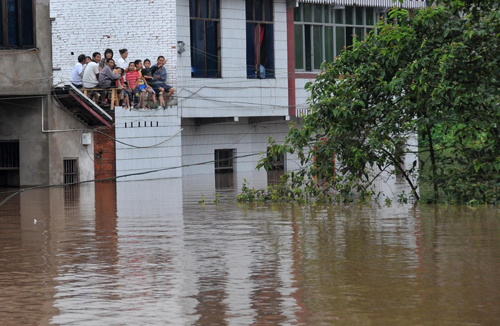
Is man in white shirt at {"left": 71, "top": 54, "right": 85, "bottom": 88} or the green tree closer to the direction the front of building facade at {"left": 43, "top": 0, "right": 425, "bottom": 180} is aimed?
the green tree

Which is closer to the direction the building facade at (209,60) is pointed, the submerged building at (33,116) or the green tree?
the green tree

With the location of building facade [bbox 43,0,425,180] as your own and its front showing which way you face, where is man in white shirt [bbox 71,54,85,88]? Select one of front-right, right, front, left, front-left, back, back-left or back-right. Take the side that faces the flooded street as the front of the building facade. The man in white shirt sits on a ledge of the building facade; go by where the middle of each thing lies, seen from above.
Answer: right

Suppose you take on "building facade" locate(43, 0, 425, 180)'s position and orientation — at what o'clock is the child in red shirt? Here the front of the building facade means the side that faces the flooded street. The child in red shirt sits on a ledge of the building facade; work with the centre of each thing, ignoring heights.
The child in red shirt is roughly at 3 o'clock from the building facade.

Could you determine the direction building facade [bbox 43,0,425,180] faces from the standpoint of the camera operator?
facing the viewer and to the right of the viewer

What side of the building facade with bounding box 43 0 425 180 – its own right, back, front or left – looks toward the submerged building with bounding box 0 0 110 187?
right
